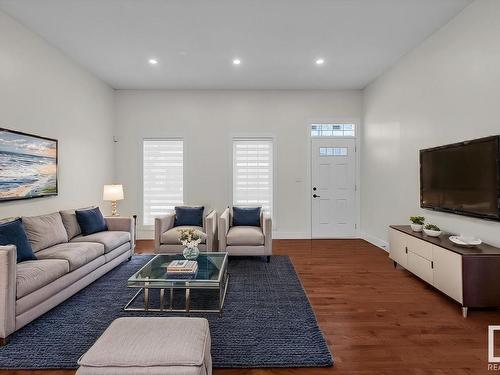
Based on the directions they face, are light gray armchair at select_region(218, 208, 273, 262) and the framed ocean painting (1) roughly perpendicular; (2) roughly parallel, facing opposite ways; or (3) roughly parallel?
roughly perpendicular

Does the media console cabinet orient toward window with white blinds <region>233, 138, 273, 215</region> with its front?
no

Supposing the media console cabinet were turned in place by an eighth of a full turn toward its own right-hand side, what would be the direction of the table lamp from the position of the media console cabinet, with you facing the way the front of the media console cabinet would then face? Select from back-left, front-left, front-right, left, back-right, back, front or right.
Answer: front

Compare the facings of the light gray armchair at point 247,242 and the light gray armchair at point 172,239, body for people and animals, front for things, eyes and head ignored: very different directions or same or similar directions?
same or similar directions

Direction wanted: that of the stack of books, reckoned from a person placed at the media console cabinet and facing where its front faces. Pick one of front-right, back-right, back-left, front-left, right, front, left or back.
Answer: front

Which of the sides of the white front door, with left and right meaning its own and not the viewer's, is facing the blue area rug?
front

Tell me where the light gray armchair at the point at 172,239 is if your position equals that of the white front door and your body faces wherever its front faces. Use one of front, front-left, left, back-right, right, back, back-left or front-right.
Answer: front-right

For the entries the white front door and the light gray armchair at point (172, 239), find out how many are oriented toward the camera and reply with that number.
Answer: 2

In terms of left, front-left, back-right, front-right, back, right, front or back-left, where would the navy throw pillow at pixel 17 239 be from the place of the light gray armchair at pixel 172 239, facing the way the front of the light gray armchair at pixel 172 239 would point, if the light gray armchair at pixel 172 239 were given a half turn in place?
back-left

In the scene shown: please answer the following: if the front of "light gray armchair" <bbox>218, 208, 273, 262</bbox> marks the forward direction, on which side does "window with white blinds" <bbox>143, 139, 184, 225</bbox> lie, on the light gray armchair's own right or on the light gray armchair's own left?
on the light gray armchair's own right

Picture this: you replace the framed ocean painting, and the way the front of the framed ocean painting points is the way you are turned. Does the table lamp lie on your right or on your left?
on your left

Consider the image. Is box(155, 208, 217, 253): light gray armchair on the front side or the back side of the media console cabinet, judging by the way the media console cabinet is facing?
on the front side

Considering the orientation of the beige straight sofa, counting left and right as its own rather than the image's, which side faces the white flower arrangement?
front

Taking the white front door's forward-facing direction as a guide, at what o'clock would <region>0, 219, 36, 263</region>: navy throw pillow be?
The navy throw pillow is roughly at 1 o'clock from the white front door.

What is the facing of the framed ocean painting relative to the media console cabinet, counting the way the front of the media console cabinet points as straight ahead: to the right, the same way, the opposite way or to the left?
the opposite way

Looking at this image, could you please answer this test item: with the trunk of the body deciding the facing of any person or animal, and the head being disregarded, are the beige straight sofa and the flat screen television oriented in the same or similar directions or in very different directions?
very different directions

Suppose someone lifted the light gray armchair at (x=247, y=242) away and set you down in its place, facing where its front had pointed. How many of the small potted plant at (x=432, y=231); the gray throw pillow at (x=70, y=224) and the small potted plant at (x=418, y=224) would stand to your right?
1

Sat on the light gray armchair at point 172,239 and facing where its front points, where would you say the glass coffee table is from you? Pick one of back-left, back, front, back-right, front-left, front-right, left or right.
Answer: front

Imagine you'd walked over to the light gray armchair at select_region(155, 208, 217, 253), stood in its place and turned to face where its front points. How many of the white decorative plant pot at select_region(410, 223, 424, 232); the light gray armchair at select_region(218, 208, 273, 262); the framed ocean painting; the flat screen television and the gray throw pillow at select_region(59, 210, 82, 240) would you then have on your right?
2

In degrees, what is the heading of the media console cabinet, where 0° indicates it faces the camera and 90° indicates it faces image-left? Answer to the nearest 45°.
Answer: approximately 45°

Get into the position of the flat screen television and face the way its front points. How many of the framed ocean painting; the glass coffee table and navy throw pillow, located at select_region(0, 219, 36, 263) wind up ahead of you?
3

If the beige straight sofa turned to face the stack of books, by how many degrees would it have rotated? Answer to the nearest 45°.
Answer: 0° — it already faces it

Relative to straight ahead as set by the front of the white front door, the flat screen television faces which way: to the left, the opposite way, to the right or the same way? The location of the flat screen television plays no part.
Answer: to the right

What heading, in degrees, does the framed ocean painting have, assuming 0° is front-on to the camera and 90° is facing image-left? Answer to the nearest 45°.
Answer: approximately 315°

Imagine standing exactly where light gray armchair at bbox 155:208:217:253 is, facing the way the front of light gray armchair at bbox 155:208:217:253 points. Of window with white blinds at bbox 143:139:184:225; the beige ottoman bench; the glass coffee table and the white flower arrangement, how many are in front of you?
3

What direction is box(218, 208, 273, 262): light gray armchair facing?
toward the camera
